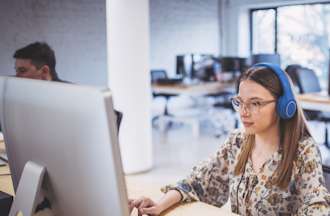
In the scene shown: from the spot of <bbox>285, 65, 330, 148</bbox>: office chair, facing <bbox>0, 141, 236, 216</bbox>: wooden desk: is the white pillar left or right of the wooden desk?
right

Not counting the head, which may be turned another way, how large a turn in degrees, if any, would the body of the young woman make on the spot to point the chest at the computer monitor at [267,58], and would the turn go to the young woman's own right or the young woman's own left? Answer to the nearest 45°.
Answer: approximately 135° to the young woman's own right

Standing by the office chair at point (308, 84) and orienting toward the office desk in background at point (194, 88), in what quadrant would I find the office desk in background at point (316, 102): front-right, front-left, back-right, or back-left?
back-left

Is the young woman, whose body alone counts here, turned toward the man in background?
no

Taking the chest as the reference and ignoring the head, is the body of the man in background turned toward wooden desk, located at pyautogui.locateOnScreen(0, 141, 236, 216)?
no

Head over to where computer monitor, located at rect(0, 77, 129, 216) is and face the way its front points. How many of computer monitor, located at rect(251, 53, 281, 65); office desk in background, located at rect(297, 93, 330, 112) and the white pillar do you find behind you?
0

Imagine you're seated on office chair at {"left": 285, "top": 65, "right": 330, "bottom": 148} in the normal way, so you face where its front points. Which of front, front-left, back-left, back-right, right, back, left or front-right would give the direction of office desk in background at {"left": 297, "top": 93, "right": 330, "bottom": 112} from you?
front-right

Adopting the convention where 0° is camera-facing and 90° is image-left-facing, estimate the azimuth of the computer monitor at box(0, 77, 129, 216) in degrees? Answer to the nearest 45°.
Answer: approximately 225°

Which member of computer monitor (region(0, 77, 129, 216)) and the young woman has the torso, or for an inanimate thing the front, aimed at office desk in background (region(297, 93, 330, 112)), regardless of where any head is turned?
the computer monitor

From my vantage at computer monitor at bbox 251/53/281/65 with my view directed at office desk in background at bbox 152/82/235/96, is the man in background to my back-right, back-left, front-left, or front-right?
front-left

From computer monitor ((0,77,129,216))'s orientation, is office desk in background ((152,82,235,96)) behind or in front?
in front

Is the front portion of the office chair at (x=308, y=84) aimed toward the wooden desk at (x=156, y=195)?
no

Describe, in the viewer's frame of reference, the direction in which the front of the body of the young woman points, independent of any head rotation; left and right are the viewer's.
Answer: facing the viewer and to the left of the viewer

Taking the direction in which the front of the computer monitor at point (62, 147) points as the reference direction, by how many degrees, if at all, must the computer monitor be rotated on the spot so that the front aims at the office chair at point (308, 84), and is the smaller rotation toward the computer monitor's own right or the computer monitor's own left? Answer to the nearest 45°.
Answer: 0° — it already faces it
